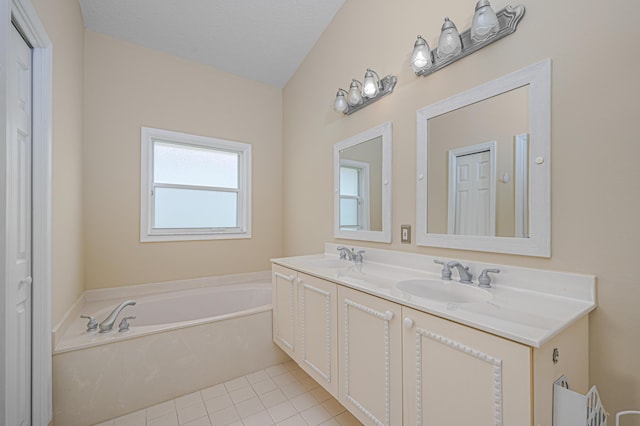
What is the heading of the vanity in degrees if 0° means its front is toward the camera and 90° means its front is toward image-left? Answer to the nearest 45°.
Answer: approximately 45°

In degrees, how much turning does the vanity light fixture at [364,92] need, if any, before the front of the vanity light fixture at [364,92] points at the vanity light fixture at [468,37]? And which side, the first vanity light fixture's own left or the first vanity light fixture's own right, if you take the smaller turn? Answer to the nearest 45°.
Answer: approximately 90° to the first vanity light fixture's own left

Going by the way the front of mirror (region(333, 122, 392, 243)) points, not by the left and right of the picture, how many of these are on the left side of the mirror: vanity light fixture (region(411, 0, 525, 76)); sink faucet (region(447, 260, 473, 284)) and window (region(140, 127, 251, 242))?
2

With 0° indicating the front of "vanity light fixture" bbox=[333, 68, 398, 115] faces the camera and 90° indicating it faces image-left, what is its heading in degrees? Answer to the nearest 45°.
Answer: approximately 45°

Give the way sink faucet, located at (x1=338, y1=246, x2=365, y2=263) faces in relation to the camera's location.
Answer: facing the viewer and to the left of the viewer

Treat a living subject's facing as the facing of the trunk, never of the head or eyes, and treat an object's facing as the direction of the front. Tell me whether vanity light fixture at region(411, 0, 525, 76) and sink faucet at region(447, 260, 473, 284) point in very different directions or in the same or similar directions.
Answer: same or similar directions

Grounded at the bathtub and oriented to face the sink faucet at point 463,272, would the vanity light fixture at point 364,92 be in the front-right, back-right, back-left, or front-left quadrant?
front-left

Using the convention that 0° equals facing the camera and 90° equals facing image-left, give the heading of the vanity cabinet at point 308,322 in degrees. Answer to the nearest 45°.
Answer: approximately 45°

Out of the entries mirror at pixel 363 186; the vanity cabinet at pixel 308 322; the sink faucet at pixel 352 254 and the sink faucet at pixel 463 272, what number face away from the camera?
0

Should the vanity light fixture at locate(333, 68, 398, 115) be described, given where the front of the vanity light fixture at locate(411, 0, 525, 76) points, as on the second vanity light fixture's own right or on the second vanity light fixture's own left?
on the second vanity light fixture's own right

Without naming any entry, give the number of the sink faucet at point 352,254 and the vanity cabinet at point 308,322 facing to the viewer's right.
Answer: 0

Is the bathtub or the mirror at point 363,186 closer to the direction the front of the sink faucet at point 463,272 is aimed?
the bathtub
